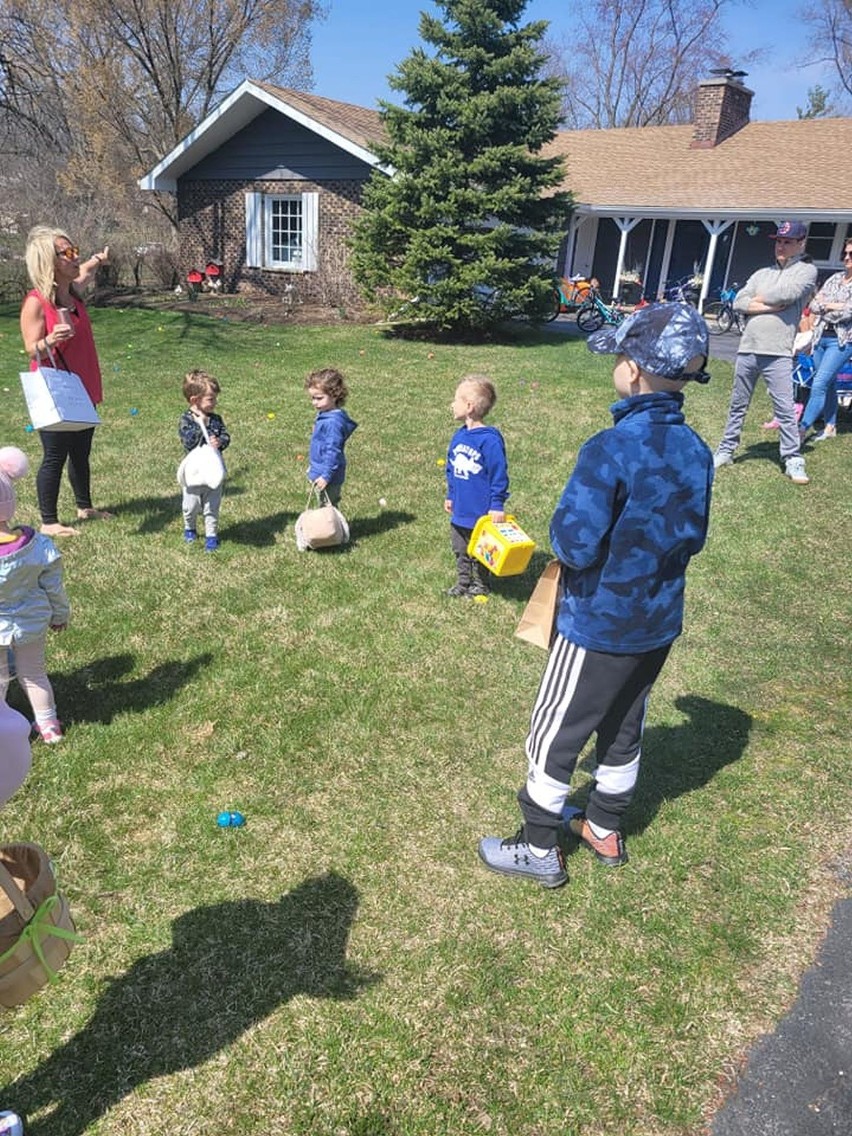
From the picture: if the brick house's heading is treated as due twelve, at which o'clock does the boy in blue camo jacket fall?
The boy in blue camo jacket is roughly at 12 o'clock from the brick house.

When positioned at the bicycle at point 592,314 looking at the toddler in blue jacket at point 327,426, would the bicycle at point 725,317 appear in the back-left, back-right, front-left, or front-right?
back-left

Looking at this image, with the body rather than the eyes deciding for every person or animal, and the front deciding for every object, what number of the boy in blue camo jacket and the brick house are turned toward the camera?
1

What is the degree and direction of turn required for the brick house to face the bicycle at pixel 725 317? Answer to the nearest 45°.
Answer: approximately 45° to its left

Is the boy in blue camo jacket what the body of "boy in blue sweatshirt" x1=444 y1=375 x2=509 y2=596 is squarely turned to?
no

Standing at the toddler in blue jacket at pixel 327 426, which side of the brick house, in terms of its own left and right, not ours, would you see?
front

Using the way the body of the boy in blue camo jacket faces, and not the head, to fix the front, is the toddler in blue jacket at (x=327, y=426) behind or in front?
in front

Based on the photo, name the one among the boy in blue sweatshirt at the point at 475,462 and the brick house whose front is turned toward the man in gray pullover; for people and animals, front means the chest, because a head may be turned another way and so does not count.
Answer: the brick house

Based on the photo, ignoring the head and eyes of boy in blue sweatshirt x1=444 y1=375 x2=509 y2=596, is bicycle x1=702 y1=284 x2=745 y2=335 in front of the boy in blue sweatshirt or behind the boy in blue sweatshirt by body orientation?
behind

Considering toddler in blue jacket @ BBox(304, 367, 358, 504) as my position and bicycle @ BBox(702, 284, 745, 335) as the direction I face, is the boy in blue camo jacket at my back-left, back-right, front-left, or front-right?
back-right

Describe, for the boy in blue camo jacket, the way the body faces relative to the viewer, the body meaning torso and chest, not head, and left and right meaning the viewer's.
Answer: facing away from the viewer and to the left of the viewer

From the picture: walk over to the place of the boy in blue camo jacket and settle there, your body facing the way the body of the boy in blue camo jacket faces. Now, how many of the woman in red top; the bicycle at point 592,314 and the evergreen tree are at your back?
0

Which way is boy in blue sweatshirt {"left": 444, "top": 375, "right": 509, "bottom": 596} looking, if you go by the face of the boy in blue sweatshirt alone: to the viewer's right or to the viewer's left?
to the viewer's left

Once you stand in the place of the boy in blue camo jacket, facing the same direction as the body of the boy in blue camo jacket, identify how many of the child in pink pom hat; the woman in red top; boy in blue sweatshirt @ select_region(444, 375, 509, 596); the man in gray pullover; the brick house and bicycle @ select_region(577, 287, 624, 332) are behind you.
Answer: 0

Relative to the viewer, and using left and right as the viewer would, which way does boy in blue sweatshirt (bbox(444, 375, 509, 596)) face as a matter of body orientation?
facing the viewer and to the left of the viewer

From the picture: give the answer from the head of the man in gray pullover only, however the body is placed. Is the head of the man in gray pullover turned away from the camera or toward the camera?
toward the camera

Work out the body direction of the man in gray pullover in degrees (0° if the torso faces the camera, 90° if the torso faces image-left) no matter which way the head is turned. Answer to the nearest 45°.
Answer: approximately 45°

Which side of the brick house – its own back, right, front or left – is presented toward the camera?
front

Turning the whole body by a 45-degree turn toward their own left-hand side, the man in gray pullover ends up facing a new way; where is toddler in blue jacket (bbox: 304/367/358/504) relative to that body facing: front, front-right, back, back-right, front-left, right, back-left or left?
front-right

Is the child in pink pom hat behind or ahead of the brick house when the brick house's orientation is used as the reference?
ahead

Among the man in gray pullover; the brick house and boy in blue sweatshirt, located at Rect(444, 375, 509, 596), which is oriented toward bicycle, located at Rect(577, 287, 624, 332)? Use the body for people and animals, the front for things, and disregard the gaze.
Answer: the brick house

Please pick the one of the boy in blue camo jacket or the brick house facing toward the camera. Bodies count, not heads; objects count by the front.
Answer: the brick house
